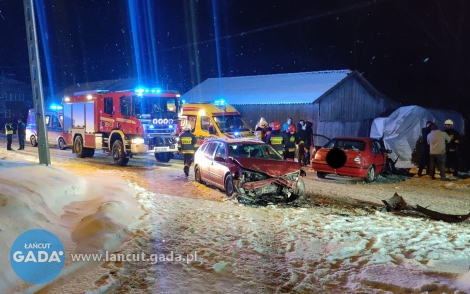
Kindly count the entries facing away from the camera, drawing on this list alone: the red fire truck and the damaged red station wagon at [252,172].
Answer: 0

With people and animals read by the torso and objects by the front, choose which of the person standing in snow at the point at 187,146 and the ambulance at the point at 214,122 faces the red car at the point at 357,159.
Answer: the ambulance

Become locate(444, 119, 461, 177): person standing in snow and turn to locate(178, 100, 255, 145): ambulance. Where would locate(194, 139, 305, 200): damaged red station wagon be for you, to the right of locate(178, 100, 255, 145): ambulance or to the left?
left

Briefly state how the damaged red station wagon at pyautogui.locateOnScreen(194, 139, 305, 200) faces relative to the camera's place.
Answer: facing the viewer and to the right of the viewer

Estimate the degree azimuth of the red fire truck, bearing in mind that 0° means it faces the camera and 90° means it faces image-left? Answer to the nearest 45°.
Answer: approximately 315°

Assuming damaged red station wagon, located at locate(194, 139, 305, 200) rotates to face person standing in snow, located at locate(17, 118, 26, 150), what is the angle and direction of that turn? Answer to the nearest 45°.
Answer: approximately 180°

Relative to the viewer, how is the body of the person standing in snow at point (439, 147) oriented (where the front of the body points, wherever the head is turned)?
away from the camera

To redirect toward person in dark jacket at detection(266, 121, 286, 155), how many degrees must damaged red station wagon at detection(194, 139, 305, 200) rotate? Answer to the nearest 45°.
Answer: approximately 135° to its left
